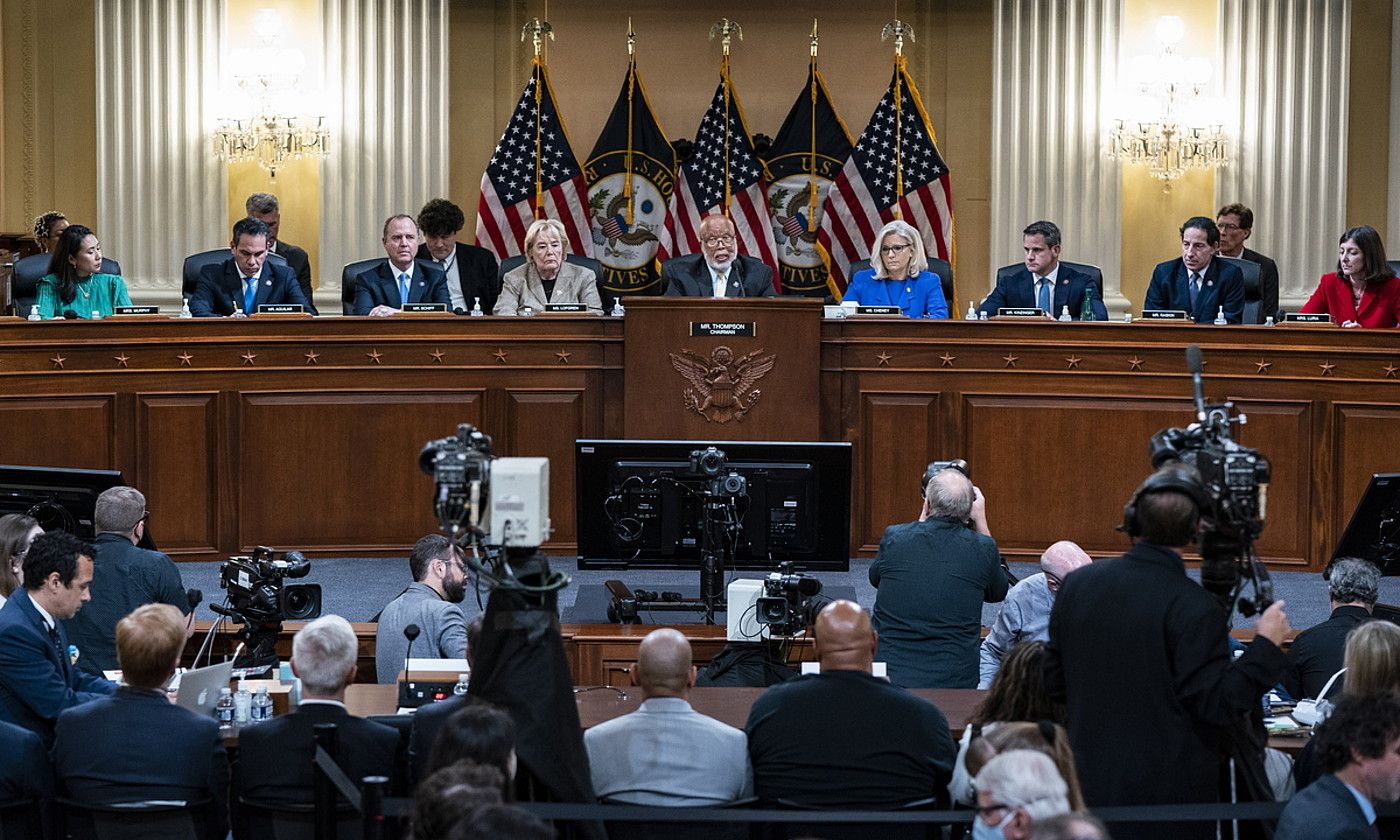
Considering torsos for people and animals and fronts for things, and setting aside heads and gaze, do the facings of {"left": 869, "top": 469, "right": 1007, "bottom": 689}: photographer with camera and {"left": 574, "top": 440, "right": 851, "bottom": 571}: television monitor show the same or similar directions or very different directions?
same or similar directions

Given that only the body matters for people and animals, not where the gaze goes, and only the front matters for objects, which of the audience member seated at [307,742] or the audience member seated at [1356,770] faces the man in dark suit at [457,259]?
the audience member seated at [307,742]

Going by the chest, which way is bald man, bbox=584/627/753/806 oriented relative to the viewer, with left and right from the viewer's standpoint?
facing away from the viewer

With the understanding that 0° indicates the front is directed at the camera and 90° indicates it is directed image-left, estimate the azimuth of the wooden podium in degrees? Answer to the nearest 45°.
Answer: approximately 0°

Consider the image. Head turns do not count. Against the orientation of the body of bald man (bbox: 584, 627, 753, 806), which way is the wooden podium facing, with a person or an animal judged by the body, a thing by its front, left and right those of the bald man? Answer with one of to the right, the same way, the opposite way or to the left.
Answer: the opposite way

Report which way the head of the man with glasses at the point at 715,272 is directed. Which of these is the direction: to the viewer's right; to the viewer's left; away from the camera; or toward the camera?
toward the camera

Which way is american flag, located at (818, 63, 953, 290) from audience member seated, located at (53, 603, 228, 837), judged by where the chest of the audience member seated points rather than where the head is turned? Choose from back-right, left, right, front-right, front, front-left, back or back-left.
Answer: front-right

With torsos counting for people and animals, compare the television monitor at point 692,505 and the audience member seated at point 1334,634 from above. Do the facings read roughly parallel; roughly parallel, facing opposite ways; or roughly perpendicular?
roughly parallel

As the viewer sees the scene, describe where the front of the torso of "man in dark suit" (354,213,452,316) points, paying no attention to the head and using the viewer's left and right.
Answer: facing the viewer

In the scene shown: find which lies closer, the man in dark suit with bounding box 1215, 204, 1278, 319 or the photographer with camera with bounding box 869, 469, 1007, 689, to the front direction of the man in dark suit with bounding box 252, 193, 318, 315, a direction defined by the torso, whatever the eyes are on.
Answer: the photographer with camera

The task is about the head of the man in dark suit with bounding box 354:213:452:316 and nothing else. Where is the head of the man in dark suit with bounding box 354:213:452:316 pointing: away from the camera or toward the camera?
toward the camera

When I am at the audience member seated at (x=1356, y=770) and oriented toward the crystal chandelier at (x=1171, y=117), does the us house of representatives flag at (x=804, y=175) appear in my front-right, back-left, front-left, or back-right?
front-left

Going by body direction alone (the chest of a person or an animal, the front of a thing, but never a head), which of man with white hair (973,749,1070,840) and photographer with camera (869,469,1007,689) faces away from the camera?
the photographer with camera

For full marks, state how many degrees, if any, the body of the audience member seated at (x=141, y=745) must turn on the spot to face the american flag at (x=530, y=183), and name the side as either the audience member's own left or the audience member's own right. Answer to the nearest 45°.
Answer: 0° — they already face it

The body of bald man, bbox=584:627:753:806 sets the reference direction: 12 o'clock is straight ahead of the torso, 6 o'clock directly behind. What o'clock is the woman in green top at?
The woman in green top is roughly at 11 o'clock from the bald man.

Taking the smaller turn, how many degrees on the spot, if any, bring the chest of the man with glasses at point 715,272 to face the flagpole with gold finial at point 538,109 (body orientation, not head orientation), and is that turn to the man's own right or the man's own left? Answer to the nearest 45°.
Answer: approximately 135° to the man's own right

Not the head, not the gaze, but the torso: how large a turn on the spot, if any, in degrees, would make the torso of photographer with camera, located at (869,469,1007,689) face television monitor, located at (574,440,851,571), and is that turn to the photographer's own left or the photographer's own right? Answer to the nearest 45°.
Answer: approximately 45° to the photographer's own left

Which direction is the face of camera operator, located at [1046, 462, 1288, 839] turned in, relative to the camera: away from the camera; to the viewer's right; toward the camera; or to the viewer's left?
away from the camera

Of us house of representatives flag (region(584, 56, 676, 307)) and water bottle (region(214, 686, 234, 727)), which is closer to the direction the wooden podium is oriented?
the water bottle

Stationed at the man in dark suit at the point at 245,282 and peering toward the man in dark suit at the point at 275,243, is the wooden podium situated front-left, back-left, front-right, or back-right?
back-right

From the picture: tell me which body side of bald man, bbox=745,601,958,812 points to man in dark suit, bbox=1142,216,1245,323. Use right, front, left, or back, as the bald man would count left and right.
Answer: front
